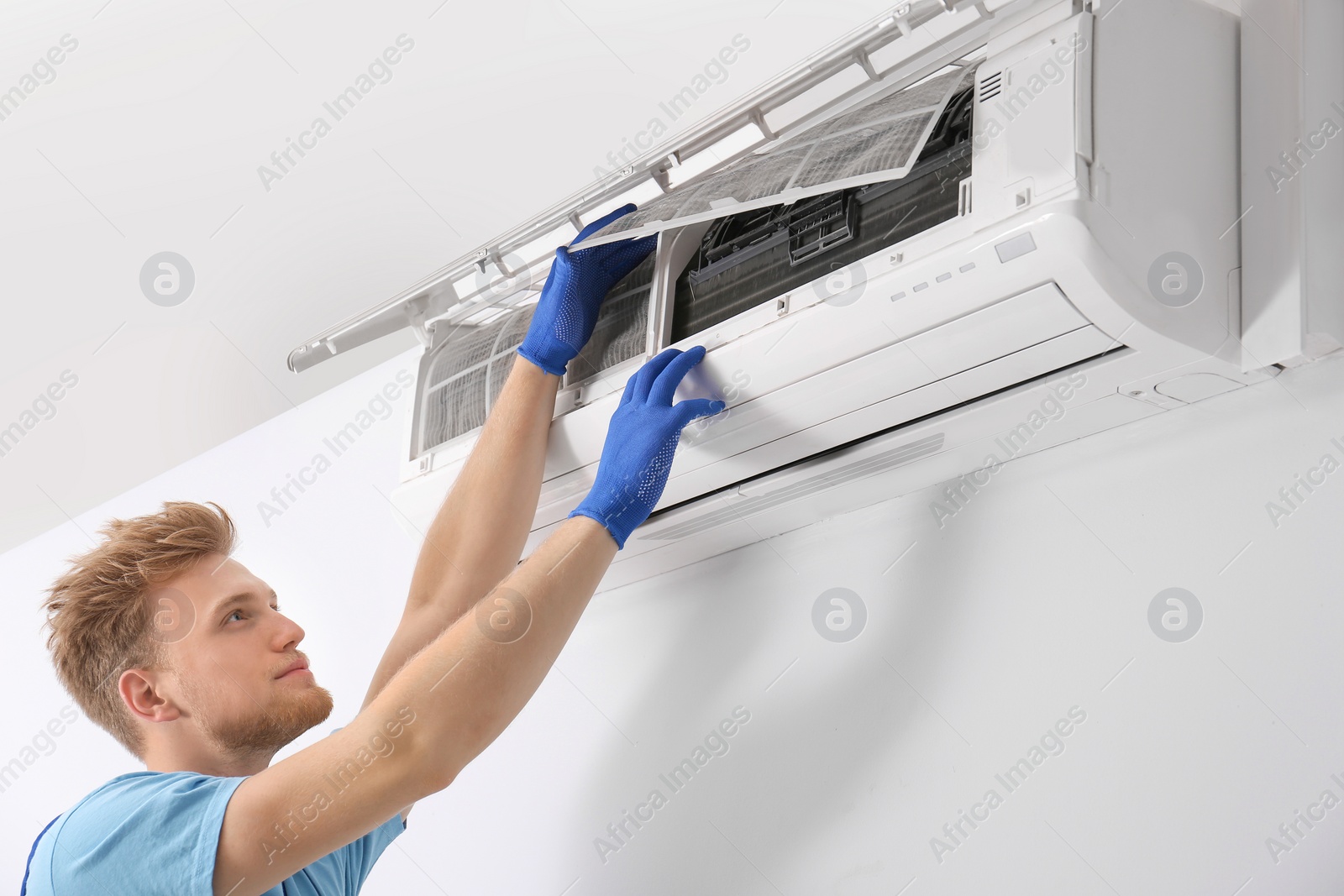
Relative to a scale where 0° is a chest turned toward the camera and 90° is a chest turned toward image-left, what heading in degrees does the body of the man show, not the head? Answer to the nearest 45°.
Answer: approximately 270°

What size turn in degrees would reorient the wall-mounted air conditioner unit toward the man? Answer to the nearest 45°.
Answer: approximately 45° to its right

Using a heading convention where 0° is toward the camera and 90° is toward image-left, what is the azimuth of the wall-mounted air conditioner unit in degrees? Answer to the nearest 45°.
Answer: approximately 45°

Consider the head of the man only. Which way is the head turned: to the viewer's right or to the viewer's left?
to the viewer's right

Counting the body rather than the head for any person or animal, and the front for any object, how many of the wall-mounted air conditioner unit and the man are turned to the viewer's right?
1
